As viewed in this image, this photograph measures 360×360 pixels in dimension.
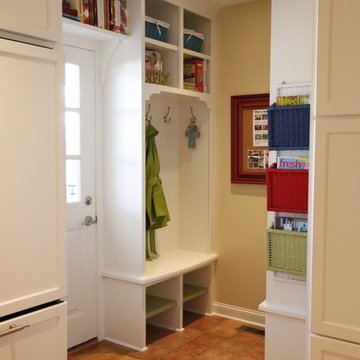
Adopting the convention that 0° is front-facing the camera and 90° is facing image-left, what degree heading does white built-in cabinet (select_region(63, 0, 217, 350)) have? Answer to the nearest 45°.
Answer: approximately 315°

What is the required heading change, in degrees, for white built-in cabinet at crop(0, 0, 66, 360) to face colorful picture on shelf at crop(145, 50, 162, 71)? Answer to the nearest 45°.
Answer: approximately 90° to its left

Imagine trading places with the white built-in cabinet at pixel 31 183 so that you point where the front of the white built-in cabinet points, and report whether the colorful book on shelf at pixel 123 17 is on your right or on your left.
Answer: on your left

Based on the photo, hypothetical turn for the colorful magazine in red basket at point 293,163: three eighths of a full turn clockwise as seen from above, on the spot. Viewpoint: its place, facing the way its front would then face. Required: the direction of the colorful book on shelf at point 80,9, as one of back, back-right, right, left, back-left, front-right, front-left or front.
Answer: front-left

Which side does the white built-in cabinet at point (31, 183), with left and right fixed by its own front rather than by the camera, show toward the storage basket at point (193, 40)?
left
